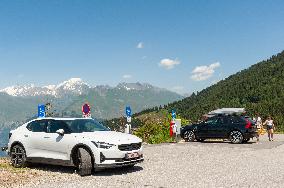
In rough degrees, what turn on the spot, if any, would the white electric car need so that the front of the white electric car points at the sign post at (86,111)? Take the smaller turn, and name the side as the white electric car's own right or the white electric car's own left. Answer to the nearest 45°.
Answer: approximately 135° to the white electric car's own left

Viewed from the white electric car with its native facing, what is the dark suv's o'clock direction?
The dark suv is roughly at 9 o'clock from the white electric car.

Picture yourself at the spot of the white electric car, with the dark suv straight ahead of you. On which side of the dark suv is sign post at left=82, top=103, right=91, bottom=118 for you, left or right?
left

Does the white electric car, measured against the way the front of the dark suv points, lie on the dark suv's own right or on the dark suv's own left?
on the dark suv's own left

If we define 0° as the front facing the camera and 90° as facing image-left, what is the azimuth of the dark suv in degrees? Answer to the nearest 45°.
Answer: approximately 135°

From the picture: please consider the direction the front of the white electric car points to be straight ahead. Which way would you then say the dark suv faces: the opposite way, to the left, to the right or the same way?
the opposite way
